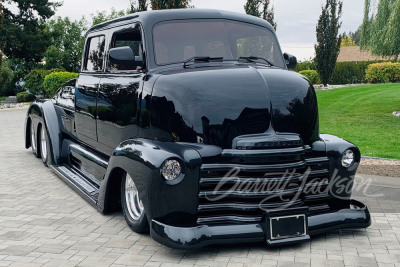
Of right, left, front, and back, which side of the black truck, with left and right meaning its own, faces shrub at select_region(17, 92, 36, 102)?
back

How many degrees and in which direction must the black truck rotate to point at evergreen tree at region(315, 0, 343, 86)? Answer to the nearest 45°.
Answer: approximately 135° to its left

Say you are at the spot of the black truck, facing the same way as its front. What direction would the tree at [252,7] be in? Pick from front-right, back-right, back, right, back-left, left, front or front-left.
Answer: back-left

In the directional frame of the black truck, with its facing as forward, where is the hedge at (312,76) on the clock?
The hedge is roughly at 8 o'clock from the black truck.

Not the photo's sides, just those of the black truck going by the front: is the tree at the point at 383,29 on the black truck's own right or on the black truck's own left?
on the black truck's own left

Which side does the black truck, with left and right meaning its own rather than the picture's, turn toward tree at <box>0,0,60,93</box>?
back

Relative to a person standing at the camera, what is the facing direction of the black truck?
facing the viewer and to the right of the viewer

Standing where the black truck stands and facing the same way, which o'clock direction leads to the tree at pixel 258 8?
The tree is roughly at 8 o'clock from the black truck.

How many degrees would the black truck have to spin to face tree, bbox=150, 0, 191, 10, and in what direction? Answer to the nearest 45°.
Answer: approximately 135° to its left

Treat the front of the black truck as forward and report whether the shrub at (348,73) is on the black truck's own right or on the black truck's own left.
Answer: on the black truck's own left

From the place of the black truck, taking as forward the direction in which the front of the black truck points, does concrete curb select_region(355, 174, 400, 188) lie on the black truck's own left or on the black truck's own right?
on the black truck's own left

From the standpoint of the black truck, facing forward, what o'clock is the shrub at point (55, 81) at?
The shrub is roughly at 7 o'clock from the black truck.
